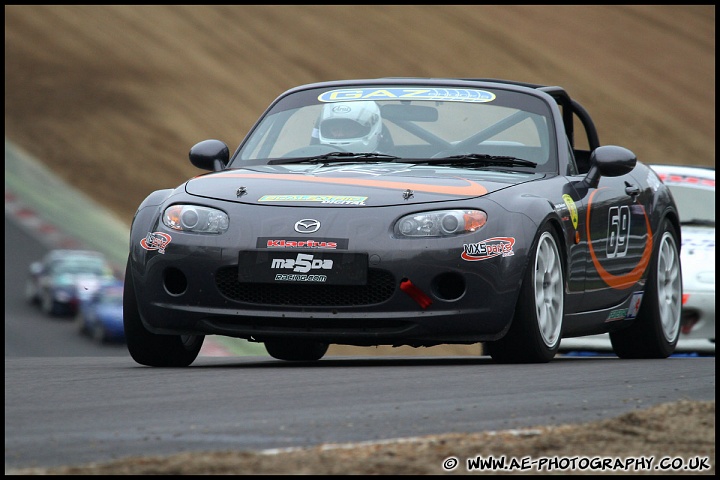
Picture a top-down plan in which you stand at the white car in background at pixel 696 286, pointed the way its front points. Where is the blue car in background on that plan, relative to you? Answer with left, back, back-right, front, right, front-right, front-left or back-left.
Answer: back-right

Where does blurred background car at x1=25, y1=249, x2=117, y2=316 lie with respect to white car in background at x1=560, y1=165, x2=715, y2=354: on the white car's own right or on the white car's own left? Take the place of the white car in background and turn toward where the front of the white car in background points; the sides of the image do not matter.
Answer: on the white car's own right

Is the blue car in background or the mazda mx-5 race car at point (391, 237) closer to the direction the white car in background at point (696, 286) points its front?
the mazda mx-5 race car

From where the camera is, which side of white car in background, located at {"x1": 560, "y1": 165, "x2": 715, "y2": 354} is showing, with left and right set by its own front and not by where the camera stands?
front

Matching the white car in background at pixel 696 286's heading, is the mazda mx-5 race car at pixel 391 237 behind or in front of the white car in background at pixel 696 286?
in front

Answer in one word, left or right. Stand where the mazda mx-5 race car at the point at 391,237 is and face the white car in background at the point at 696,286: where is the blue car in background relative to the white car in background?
left
